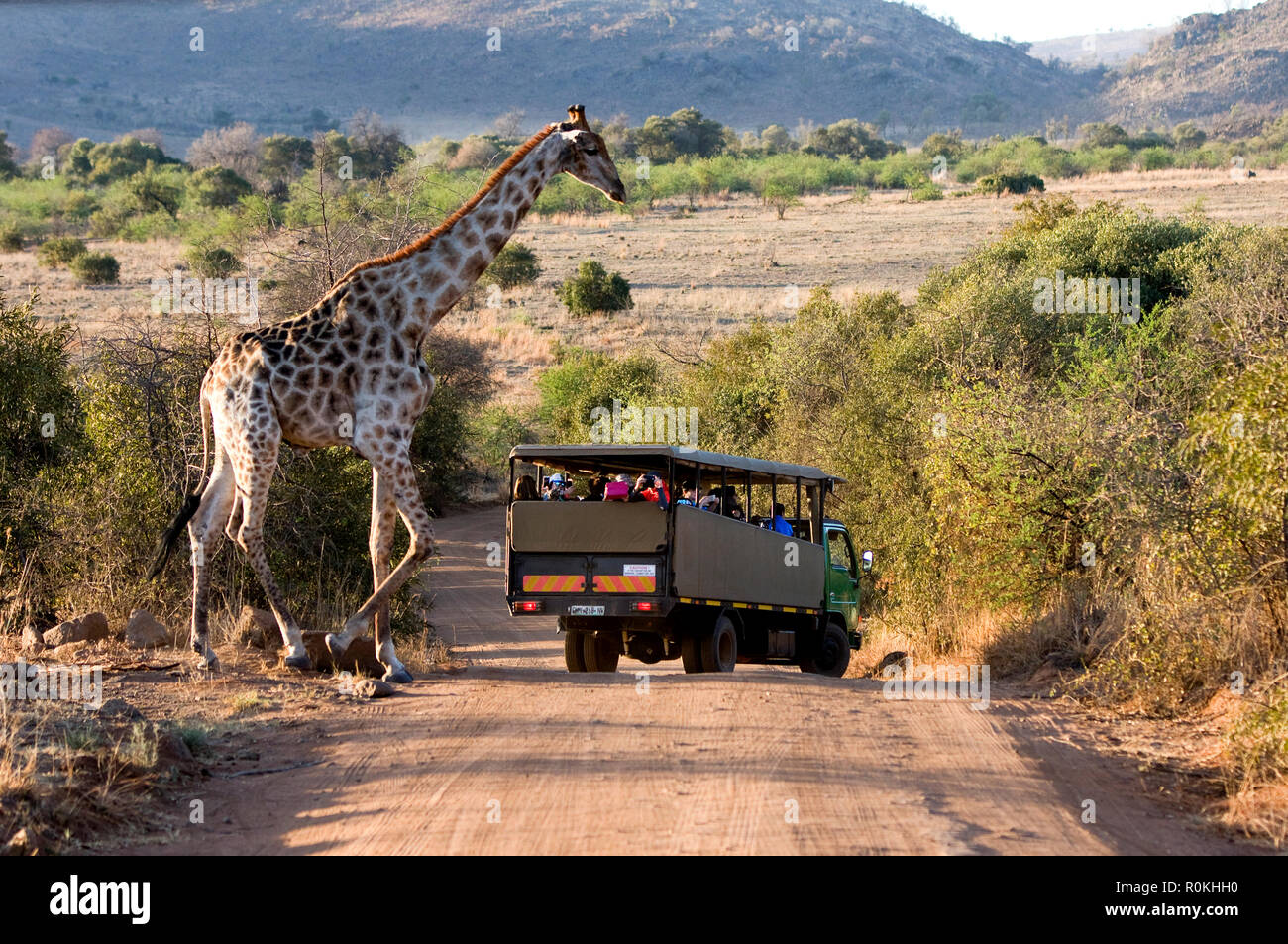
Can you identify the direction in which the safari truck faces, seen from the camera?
facing away from the viewer and to the right of the viewer

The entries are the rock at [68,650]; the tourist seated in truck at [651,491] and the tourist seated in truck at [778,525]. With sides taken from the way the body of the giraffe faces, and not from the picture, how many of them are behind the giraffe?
1

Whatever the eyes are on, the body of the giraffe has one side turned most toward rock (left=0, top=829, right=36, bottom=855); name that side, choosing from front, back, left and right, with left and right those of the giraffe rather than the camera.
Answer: right

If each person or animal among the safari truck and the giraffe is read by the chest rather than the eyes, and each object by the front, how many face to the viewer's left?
0

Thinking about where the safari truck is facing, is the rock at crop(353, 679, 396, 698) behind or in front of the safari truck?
behind

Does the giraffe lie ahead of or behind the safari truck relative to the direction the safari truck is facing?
behind

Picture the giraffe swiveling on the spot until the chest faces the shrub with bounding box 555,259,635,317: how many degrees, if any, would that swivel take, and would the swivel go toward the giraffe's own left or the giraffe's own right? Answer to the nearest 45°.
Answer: approximately 90° to the giraffe's own left

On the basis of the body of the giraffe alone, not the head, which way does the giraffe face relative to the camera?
to the viewer's right

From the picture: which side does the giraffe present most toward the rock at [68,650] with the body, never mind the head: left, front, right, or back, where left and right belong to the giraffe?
back
